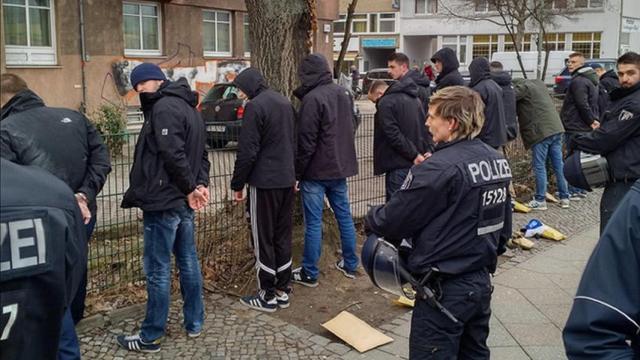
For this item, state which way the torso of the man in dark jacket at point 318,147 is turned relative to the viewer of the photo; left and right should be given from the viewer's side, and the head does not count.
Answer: facing away from the viewer and to the left of the viewer

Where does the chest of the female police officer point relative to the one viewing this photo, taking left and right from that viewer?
facing away from the viewer and to the left of the viewer

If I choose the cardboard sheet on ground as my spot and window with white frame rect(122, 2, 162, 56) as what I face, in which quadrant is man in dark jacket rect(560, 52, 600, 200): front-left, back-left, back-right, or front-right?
front-right

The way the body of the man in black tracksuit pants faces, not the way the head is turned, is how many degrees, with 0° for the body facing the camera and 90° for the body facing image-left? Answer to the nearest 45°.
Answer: approximately 135°

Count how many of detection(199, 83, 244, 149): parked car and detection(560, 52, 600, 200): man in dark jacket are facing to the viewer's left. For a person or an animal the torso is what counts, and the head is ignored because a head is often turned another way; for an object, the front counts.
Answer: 1

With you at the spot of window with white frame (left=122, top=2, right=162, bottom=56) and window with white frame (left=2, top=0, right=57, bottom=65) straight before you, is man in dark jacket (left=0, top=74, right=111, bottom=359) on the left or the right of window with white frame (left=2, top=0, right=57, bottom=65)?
left

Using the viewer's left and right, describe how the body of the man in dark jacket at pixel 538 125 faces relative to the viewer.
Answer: facing away from the viewer and to the left of the viewer

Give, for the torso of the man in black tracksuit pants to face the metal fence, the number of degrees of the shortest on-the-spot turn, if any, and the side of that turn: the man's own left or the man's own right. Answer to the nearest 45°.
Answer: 0° — they already face it

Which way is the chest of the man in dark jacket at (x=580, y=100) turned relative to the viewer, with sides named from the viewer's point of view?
facing to the left of the viewer
